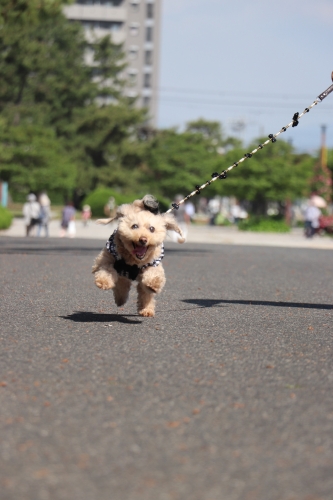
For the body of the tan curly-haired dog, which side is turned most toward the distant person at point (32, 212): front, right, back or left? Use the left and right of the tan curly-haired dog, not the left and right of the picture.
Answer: back

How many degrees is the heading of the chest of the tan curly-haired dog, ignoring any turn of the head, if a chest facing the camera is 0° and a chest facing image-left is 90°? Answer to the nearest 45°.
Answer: approximately 0°

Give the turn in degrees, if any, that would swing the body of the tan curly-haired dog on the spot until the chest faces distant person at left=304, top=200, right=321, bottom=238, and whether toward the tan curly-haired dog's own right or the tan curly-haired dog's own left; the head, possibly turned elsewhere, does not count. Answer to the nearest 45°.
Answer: approximately 180°
